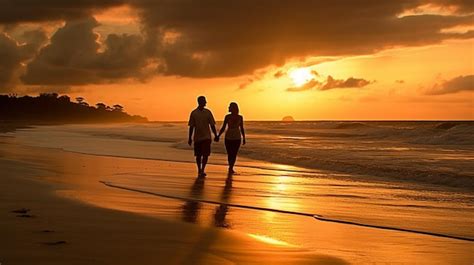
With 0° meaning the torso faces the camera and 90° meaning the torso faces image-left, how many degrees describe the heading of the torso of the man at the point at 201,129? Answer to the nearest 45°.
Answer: approximately 180°

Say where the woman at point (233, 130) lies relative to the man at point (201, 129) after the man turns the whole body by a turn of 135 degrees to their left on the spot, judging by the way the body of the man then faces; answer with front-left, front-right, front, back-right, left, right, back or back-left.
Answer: back
